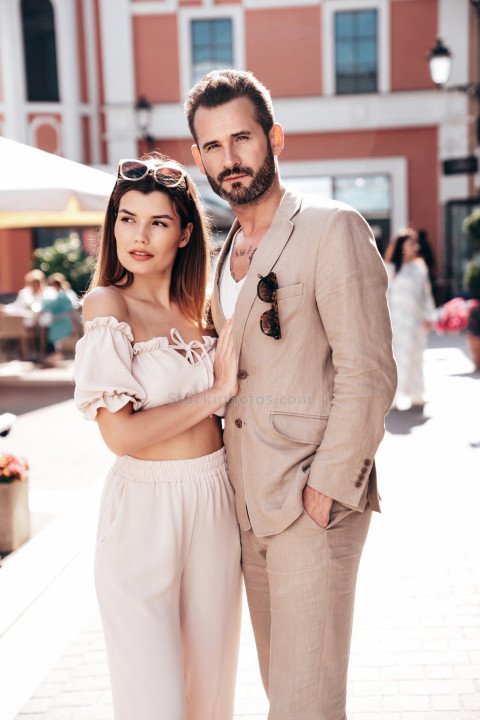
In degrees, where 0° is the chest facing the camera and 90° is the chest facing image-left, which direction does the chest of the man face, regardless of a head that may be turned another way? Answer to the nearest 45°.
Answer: approximately 45°

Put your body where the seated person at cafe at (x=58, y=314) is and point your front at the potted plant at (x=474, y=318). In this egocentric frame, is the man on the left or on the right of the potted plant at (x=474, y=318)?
right

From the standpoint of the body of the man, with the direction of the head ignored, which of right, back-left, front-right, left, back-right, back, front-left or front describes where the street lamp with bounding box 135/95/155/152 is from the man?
back-right

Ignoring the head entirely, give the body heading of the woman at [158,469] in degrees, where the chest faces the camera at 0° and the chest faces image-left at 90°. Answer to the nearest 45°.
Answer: approximately 315°

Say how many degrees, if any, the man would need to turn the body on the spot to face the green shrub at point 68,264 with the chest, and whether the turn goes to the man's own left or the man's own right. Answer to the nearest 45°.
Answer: approximately 135° to the man's own right
